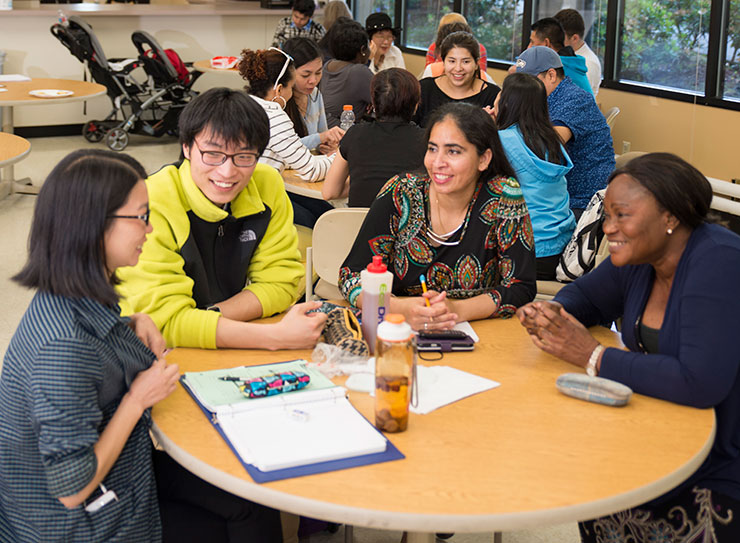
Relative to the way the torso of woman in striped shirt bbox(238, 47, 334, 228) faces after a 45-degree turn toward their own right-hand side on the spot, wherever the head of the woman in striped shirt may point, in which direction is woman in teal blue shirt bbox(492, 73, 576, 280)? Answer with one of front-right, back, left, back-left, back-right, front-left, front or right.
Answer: front

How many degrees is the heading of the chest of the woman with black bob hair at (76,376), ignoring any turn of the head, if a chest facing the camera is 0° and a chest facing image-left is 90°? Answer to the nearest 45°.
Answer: approximately 270°

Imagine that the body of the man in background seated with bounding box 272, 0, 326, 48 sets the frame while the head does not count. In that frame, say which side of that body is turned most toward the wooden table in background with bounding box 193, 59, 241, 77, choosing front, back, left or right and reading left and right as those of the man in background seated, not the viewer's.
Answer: right

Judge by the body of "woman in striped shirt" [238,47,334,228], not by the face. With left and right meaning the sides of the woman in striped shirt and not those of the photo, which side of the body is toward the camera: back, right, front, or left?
right

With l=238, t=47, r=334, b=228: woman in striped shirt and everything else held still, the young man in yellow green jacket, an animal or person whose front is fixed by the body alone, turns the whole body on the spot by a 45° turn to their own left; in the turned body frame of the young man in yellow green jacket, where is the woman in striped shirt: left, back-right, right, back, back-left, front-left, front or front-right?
left

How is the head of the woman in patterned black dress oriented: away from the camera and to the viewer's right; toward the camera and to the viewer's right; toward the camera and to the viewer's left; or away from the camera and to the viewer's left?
toward the camera and to the viewer's left

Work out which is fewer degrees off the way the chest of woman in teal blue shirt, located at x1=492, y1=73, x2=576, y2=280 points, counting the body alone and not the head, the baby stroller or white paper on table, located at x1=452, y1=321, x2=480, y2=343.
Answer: the baby stroller

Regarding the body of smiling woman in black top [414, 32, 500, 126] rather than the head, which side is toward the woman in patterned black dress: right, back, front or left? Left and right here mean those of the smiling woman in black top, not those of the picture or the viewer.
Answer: front

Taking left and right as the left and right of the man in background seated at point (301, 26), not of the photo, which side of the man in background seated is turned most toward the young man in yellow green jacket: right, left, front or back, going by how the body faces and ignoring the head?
front

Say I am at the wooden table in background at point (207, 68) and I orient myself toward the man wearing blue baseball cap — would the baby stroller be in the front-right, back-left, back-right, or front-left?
back-right

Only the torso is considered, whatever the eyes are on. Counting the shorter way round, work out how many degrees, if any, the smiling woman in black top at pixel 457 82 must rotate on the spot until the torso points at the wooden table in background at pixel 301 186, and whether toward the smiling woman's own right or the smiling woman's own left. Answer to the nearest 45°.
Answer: approximately 45° to the smiling woman's own right

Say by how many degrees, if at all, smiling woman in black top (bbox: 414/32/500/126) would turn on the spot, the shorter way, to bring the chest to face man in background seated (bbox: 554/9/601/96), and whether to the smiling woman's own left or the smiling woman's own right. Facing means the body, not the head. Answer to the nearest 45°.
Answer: approximately 135° to the smiling woman's own left

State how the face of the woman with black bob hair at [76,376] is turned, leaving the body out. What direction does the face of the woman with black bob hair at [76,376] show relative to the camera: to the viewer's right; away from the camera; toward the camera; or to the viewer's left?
to the viewer's right

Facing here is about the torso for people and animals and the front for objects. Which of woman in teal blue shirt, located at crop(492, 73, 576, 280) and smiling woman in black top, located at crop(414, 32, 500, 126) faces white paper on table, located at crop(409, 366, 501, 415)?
the smiling woman in black top

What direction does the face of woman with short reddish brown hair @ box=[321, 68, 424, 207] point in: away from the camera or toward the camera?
away from the camera

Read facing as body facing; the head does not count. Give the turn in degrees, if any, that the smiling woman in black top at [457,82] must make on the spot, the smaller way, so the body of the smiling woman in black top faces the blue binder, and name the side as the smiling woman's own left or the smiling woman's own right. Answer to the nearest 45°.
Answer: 0° — they already face it

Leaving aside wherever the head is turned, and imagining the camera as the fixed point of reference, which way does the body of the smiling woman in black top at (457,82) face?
toward the camera

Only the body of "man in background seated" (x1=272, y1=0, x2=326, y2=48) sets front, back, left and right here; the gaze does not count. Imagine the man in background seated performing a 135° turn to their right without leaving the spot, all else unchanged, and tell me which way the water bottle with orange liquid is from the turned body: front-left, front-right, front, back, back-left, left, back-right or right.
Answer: back-left
